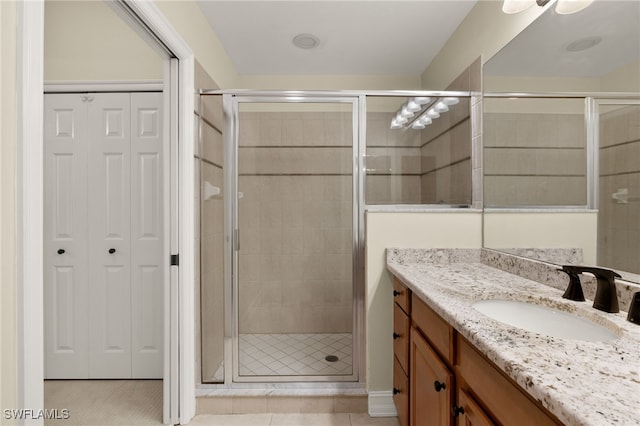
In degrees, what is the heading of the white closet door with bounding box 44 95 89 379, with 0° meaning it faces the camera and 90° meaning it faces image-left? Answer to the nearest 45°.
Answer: approximately 0°

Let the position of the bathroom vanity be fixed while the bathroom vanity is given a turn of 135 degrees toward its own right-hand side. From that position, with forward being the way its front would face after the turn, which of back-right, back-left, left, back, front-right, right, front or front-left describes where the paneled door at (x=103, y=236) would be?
left

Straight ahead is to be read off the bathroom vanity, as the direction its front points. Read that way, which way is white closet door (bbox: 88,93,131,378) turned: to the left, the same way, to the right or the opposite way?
to the left

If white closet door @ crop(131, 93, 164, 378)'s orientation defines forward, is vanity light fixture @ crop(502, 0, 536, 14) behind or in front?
in front

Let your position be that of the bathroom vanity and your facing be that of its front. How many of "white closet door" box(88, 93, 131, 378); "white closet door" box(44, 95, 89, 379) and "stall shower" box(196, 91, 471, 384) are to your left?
0

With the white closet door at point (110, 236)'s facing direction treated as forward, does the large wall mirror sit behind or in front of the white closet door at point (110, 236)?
in front

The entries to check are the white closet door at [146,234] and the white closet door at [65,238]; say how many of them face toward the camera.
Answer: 2

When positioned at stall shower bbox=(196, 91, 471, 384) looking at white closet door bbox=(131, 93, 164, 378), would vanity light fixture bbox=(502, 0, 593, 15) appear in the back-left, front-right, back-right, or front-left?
back-left

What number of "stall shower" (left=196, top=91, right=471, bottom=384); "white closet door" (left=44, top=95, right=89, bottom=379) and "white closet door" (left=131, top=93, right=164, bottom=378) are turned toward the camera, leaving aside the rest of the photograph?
3

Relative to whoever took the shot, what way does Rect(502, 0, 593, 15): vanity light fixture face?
facing the viewer and to the left of the viewer

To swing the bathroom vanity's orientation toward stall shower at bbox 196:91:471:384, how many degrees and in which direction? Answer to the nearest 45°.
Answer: approximately 90° to its right

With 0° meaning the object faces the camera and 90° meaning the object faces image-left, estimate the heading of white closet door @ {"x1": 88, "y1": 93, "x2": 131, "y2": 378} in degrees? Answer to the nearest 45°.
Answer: approximately 0°

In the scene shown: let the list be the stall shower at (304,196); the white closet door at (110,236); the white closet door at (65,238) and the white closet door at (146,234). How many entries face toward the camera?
4

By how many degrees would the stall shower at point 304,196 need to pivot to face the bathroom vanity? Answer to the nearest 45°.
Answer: approximately 45° to its left

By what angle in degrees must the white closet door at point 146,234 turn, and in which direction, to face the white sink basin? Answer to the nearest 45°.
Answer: approximately 45° to its left

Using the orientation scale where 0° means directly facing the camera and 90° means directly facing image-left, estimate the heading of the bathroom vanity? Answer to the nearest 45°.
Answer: approximately 45°

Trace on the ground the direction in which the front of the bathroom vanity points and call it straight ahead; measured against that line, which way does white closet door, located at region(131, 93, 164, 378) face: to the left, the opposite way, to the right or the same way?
to the left

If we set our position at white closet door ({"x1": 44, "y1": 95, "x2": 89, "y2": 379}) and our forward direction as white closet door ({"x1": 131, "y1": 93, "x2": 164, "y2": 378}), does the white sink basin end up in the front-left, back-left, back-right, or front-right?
front-right

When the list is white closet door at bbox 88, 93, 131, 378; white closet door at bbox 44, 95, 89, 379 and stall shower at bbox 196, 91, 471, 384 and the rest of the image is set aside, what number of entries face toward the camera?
3

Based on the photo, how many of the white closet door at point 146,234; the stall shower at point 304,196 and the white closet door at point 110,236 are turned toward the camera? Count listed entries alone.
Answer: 3

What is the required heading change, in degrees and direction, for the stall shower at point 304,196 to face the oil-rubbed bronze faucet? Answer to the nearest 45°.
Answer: approximately 45° to its left
